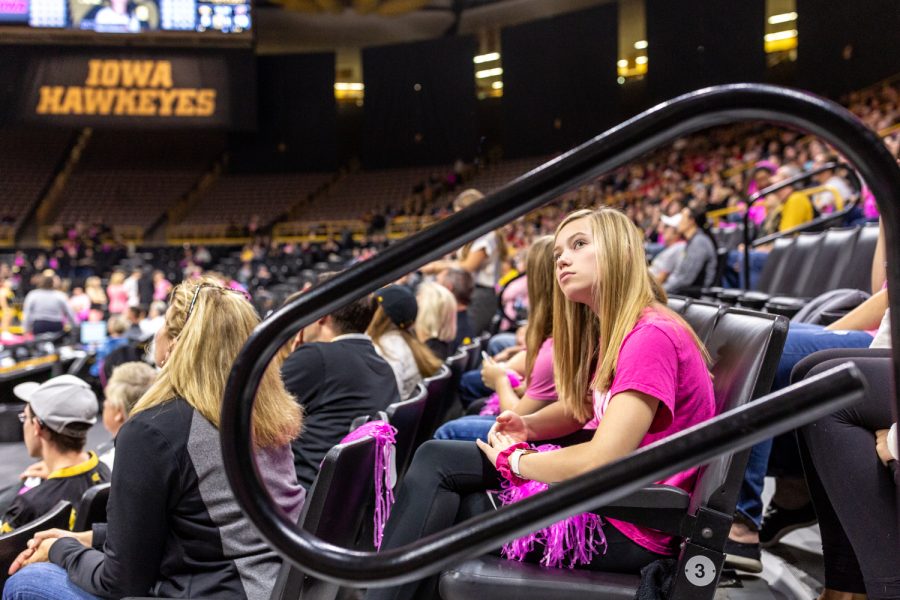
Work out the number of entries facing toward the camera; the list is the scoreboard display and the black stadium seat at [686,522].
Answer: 1

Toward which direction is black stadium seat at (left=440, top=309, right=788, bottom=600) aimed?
to the viewer's left

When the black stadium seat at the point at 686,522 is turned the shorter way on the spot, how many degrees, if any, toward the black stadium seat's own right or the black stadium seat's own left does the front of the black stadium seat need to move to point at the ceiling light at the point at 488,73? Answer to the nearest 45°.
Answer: approximately 90° to the black stadium seat's own right

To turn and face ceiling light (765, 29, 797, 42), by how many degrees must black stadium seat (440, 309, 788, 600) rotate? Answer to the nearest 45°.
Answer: approximately 90° to its right

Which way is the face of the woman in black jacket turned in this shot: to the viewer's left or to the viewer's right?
to the viewer's left

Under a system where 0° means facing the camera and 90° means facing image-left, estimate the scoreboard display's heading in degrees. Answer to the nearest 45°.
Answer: approximately 0°

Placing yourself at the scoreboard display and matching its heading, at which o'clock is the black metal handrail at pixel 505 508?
The black metal handrail is roughly at 12 o'clock from the scoreboard display.

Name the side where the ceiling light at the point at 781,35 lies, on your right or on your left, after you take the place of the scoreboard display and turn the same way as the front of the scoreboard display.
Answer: on your left
